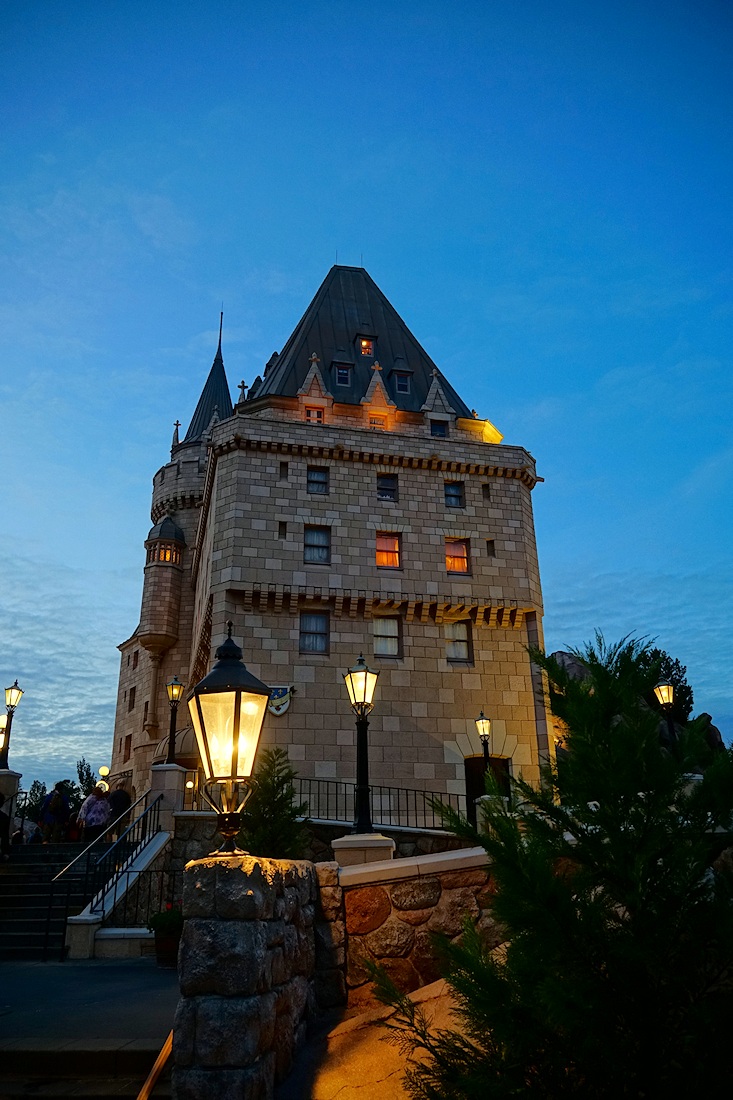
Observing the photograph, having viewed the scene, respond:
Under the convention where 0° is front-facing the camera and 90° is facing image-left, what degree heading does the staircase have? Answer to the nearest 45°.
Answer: approximately 0°

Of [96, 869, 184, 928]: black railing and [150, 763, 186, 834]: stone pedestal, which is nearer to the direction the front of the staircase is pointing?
the black railing

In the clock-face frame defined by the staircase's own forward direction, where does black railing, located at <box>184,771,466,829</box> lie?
The black railing is roughly at 8 o'clock from the staircase.

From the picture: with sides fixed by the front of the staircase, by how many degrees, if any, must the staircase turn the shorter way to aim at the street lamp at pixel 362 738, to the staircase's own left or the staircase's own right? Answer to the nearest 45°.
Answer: approximately 45° to the staircase's own left

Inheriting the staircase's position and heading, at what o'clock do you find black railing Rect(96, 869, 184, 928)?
The black railing is roughly at 10 o'clock from the staircase.

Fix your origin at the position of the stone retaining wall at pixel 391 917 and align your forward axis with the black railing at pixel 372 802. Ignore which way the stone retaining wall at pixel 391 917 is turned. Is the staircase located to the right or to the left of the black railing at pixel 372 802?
left

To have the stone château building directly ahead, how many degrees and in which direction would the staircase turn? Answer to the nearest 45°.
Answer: approximately 135° to its left
